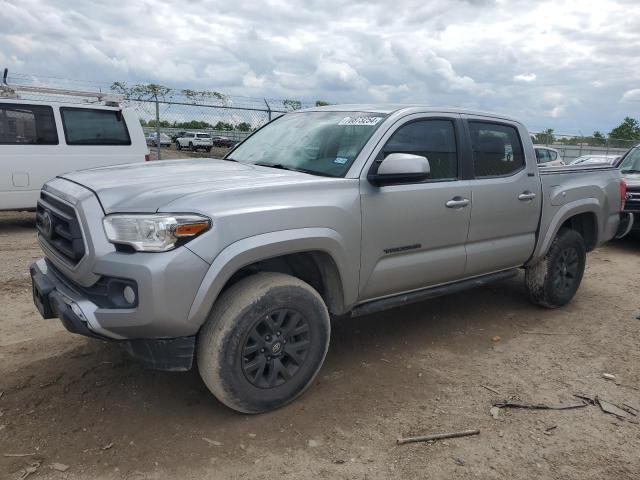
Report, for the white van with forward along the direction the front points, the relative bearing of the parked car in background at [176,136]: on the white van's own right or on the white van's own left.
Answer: on the white van's own right

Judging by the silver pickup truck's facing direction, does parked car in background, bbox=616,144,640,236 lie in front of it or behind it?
behind

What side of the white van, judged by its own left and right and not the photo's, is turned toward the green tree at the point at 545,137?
back

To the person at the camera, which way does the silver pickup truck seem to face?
facing the viewer and to the left of the viewer

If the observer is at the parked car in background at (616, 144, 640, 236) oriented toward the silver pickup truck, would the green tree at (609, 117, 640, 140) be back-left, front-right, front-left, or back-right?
back-right

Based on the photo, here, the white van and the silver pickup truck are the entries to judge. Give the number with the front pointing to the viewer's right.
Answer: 0

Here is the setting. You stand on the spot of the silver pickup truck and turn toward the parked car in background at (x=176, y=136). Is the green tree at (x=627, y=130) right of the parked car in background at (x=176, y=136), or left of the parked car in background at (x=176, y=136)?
right

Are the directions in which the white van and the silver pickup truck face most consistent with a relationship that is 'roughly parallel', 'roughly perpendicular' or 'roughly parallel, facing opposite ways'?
roughly parallel

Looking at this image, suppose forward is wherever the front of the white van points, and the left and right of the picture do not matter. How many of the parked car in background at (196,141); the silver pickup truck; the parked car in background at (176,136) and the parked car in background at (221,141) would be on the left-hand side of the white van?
1

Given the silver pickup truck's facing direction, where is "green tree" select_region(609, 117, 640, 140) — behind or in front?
behind

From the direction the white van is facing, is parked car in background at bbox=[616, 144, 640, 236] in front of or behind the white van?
behind

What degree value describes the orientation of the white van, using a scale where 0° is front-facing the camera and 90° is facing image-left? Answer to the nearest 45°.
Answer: approximately 90°
